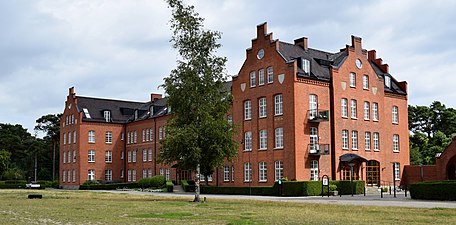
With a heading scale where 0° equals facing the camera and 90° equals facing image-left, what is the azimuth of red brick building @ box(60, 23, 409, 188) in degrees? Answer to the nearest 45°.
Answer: approximately 315°

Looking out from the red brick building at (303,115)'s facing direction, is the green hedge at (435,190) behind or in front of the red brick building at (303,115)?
in front

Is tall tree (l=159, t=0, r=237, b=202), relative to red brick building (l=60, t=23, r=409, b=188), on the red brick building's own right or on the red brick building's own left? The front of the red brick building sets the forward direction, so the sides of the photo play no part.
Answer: on the red brick building's own right
